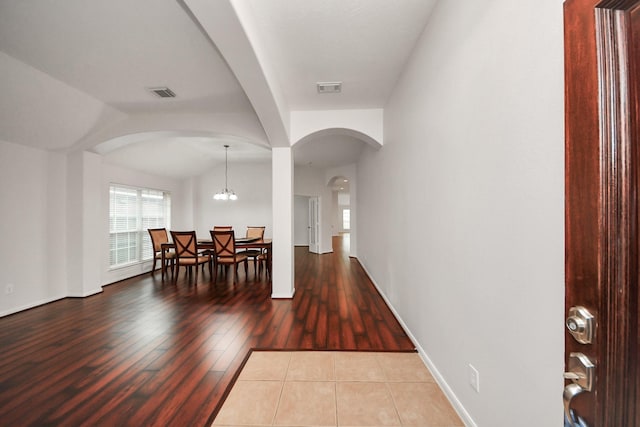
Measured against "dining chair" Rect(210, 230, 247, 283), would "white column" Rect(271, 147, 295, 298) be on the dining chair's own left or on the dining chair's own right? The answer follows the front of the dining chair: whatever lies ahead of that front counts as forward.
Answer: on the dining chair's own right

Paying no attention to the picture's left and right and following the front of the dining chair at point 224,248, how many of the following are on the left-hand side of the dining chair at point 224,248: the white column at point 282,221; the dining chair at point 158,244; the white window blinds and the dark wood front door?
2

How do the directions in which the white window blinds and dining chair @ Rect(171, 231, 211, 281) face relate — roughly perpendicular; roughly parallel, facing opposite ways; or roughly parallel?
roughly perpendicular

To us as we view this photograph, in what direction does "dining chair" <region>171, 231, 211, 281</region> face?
facing away from the viewer and to the right of the viewer

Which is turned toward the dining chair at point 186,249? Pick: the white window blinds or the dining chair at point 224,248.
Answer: the white window blinds

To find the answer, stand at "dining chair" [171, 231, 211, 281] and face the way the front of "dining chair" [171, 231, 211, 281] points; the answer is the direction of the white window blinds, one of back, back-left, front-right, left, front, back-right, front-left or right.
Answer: left

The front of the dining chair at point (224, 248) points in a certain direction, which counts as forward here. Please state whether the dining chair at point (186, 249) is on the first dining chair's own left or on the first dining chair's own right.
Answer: on the first dining chair's own left

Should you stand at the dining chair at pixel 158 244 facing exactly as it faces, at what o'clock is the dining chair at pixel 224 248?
the dining chair at pixel 224 248 is roughly at 12 o'clock from the dining chair at pixel 158 244.

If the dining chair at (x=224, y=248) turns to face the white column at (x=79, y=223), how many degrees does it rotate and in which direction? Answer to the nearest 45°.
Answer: approximately 135° to its left

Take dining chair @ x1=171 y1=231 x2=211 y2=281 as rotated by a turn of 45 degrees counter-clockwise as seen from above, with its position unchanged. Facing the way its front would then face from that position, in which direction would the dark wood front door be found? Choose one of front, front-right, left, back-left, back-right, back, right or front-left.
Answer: back

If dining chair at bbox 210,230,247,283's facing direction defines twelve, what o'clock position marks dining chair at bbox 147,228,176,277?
dining chair at bbox 147,228,176,277 is roughly at 9 o'clock from dining chair at bbox 210,230,247,283.

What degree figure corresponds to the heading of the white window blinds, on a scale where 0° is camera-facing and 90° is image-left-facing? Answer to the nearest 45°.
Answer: approximately 315°
